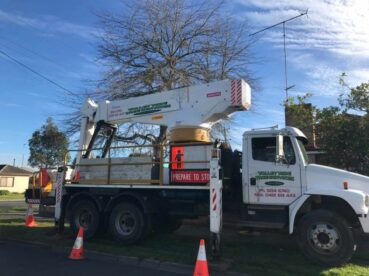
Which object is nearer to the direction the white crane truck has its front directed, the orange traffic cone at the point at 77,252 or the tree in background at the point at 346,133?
the tree in background

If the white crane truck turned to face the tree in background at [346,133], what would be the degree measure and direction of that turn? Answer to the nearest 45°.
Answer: approximately 45° to its left

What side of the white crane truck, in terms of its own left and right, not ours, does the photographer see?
right
